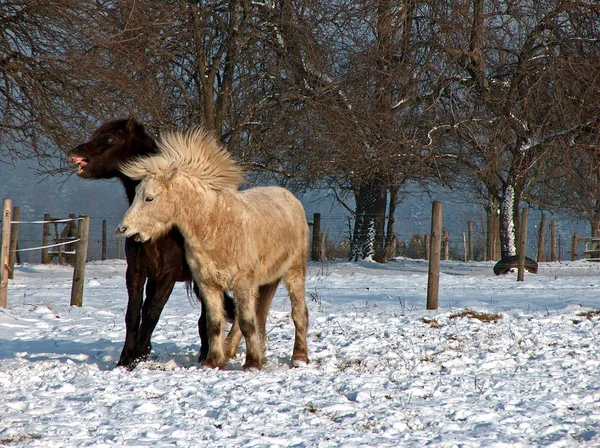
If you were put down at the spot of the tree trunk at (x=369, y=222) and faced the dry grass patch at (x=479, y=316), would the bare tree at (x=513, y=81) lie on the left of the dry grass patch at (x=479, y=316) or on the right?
left

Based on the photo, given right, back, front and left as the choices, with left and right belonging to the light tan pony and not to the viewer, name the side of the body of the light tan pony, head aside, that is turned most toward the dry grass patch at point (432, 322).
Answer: back

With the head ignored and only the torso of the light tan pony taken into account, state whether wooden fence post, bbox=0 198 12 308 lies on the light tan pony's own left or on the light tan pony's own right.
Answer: on the light tan pony's own right

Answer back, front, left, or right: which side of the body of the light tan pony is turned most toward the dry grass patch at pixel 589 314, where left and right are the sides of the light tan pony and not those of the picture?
back

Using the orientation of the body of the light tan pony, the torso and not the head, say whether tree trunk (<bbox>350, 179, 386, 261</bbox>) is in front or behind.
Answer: behind

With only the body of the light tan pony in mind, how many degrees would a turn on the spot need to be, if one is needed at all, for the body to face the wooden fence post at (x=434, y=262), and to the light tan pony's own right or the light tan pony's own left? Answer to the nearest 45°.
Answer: approximately 180°

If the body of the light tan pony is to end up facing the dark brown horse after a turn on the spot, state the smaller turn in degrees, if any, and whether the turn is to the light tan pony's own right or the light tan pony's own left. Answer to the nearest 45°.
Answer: approximately 90° to the light tan pony's own right

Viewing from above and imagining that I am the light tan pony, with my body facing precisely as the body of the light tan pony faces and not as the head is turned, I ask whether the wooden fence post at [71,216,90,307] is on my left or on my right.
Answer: on my right

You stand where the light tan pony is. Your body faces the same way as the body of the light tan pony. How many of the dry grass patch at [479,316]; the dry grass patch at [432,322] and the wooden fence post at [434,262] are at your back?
3

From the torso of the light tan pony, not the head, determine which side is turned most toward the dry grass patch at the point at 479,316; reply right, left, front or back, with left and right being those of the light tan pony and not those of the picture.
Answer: back

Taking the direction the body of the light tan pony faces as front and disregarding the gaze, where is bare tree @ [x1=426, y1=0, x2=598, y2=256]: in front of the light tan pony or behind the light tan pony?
behind

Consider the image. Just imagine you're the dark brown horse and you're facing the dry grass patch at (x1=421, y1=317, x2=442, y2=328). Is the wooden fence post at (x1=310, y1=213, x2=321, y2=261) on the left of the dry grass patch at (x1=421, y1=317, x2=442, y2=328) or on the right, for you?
left

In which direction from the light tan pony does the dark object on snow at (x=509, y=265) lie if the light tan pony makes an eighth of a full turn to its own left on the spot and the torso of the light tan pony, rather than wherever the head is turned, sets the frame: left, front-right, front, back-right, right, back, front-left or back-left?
back-left

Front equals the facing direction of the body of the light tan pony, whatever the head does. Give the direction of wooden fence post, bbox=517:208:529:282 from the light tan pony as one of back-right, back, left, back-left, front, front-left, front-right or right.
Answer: back

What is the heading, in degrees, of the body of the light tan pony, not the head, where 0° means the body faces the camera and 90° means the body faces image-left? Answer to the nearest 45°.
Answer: approximately 45°
